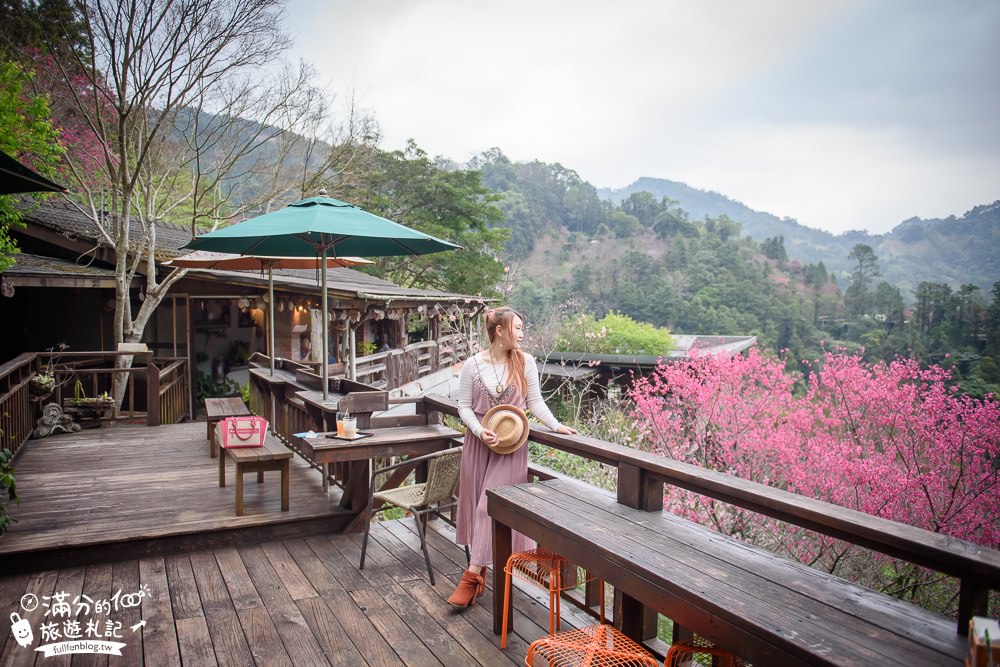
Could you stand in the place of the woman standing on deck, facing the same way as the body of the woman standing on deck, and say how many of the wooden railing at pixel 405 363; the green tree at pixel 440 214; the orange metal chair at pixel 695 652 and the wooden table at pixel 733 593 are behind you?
2

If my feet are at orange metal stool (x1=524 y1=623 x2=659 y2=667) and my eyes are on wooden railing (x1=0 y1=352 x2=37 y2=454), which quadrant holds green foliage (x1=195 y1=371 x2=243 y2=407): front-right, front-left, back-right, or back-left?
front-right

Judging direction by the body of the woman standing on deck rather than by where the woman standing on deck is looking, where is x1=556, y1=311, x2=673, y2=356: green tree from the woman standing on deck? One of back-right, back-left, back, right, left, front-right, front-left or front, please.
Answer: back

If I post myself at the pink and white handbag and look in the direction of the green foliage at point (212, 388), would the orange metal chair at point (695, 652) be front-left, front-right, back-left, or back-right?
back-right

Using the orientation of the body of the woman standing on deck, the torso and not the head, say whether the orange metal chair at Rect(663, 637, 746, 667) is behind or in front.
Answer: in front

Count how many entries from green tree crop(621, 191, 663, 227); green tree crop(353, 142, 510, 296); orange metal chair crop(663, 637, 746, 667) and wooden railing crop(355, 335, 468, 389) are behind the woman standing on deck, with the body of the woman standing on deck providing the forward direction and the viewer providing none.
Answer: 3

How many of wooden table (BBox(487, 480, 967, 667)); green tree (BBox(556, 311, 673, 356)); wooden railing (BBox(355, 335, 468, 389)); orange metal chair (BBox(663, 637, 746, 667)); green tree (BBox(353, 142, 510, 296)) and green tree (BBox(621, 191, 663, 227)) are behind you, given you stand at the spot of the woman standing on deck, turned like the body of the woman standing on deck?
4

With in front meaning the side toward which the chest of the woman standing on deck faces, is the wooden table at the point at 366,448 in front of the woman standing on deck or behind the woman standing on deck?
behind

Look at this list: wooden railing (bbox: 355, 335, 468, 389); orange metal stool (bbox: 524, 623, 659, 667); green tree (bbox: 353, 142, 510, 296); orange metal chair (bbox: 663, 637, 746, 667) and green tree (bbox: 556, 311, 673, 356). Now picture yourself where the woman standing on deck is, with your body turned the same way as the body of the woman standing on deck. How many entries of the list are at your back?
3

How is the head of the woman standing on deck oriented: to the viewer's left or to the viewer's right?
to the viewer's right

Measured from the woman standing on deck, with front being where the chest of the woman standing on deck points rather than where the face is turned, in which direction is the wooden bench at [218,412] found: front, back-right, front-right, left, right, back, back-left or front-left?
back-right

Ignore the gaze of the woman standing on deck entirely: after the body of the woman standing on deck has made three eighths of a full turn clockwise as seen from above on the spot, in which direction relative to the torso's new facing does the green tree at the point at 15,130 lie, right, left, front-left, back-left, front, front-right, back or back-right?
front

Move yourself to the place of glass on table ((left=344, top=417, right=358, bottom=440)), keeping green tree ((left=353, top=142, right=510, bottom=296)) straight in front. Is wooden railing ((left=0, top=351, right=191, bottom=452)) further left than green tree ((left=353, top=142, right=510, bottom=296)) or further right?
left

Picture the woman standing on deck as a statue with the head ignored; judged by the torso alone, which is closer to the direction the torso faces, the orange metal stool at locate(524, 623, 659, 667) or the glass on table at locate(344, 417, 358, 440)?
the orange metal stool

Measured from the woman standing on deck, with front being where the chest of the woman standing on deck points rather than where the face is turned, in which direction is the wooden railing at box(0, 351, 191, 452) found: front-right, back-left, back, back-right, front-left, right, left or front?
back-right

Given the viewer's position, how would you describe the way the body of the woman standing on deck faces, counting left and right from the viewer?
facing the viewer

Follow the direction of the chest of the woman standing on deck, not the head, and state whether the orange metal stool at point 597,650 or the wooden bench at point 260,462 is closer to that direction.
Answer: the orange metal stool

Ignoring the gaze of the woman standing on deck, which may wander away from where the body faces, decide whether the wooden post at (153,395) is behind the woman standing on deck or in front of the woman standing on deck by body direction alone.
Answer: behind
